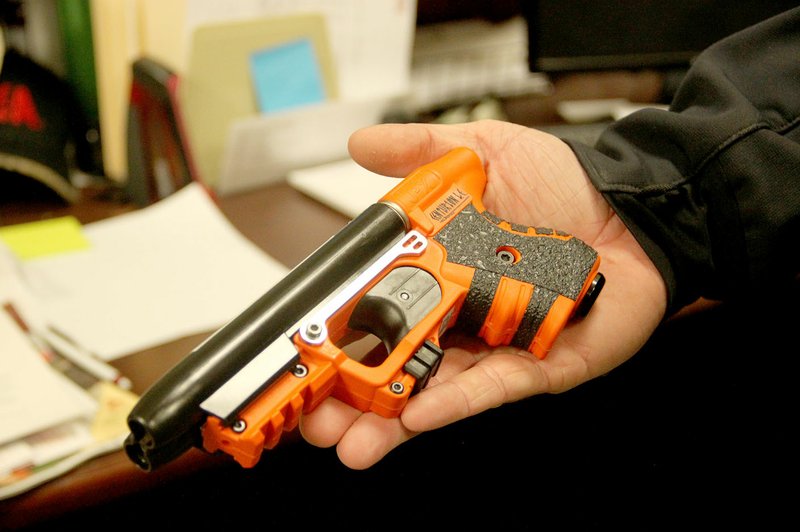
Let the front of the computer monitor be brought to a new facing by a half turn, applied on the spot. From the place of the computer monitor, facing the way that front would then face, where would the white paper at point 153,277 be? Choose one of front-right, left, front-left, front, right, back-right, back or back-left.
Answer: back-left

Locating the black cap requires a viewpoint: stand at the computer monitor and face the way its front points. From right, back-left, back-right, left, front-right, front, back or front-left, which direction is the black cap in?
front-right

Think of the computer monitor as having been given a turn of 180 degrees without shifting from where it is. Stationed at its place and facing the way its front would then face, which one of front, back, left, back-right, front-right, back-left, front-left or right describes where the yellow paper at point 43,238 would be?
back-left

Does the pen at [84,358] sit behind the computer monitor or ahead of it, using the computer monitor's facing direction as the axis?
ahead

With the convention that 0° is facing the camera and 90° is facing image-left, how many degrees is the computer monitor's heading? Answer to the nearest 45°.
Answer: approximately 0°

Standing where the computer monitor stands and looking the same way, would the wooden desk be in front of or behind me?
in front

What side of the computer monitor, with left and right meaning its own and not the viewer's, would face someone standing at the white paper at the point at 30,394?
front
